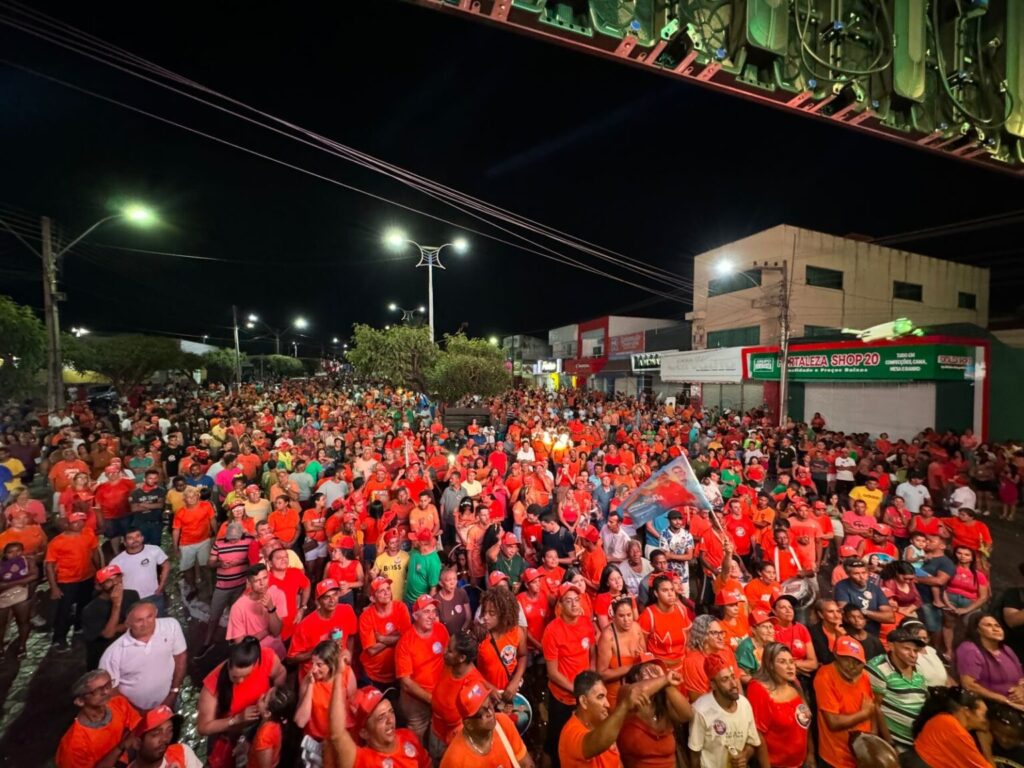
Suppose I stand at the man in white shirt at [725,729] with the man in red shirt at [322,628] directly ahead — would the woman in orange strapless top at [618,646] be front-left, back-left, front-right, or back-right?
front-right

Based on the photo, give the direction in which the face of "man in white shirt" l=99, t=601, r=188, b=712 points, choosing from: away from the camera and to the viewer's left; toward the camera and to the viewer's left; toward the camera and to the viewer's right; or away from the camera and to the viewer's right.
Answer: toward the camera and to the viewer's right

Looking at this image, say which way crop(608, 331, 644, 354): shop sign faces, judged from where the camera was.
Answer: facing the viewer and to the left of the viewer

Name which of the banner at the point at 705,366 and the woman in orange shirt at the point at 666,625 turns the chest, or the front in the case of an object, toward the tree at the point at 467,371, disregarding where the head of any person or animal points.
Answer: the banner

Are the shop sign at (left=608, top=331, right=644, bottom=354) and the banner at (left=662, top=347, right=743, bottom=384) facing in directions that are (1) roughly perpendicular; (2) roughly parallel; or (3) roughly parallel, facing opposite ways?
roughly parallel

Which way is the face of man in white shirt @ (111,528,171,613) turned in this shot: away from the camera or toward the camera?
toward the camera

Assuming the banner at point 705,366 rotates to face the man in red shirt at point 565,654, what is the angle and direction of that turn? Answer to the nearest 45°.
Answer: approximately 45° to its left

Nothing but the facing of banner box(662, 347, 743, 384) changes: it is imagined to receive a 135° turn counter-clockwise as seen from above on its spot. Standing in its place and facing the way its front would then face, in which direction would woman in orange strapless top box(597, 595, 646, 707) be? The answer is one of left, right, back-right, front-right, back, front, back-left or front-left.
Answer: right

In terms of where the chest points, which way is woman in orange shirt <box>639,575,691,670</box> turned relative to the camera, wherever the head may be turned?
toward the camera

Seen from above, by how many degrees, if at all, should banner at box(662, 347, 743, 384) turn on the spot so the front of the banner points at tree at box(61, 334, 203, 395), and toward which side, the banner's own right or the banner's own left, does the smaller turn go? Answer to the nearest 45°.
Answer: approximately 45° to the banner's own right

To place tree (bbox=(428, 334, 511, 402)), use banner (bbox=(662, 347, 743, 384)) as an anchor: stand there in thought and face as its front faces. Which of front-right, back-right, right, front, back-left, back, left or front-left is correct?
front

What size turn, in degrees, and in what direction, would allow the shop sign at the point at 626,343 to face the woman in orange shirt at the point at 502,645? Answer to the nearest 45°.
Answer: approximately 45° to its left

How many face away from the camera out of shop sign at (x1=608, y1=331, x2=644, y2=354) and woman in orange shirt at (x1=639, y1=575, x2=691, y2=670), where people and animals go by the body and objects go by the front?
0

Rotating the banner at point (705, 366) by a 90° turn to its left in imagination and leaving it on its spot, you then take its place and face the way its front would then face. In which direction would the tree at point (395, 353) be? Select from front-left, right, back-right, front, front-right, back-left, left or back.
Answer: right

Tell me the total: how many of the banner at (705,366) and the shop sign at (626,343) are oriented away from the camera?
0

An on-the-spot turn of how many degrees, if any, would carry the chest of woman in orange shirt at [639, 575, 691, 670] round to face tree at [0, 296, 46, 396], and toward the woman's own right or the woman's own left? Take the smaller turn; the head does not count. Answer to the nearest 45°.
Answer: approximately 90° to the woman's own right

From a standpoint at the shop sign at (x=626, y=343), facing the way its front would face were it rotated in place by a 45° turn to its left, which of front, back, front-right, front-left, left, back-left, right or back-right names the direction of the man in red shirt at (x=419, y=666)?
front

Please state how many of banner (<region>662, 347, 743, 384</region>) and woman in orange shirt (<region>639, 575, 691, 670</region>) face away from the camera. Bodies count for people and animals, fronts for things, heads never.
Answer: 0

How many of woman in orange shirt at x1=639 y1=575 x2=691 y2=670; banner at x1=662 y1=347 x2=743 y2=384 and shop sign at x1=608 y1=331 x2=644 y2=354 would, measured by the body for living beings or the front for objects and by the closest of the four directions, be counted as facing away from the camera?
0
